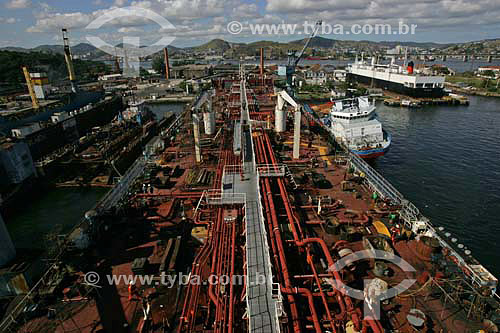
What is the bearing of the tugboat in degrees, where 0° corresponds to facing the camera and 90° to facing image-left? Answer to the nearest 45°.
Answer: approximately 315°
